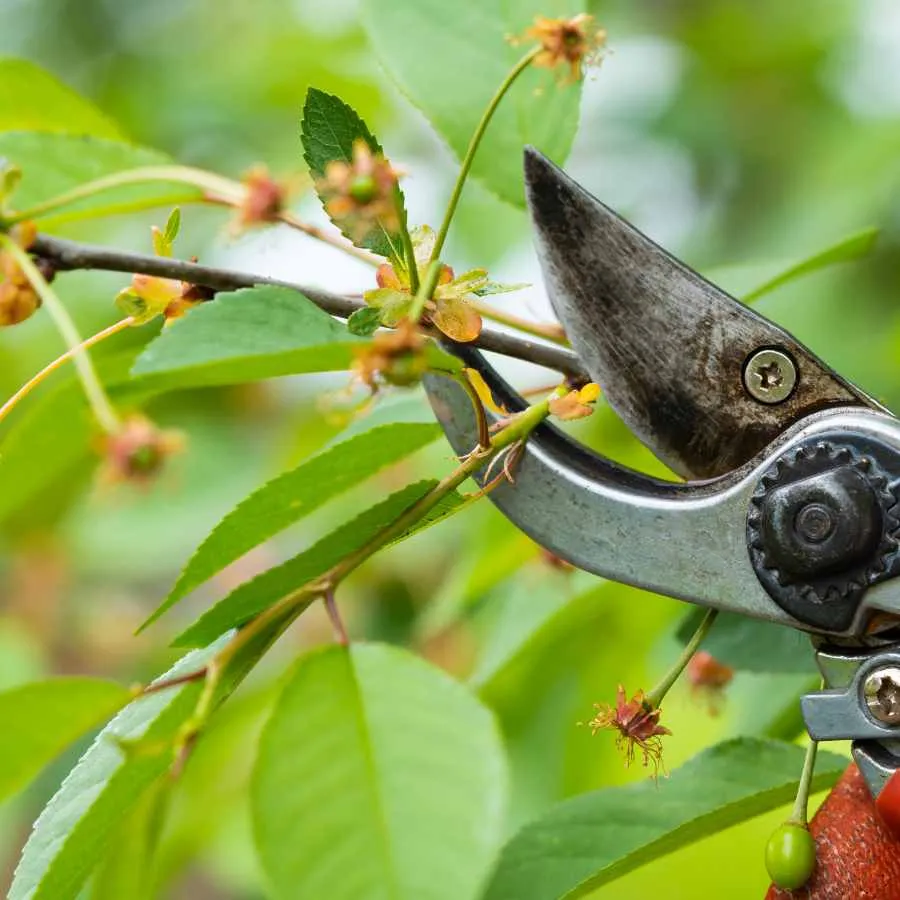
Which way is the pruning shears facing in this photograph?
to the viewer's left
